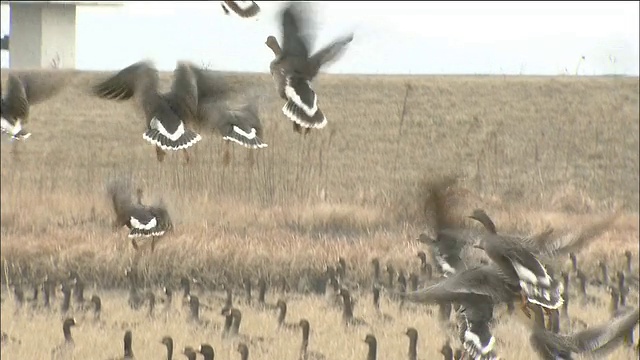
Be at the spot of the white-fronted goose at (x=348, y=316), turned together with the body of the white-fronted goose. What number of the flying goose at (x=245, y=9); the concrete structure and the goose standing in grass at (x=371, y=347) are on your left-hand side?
2
